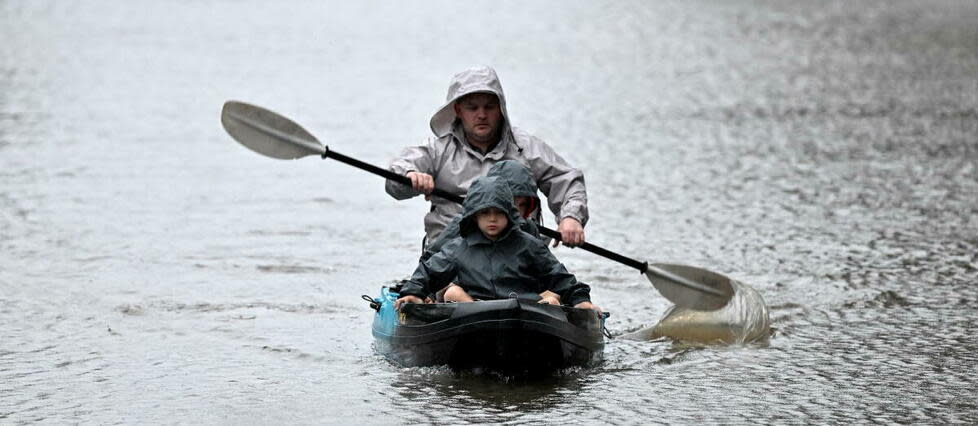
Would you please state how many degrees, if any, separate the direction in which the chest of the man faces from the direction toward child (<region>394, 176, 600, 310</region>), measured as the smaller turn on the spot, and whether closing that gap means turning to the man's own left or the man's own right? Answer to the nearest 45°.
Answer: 0° — they already face them

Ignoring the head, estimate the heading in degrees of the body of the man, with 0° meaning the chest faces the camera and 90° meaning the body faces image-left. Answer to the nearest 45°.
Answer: approximately 0°

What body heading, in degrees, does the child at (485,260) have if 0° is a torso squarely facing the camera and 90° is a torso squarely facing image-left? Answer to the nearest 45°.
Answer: approximately 0°

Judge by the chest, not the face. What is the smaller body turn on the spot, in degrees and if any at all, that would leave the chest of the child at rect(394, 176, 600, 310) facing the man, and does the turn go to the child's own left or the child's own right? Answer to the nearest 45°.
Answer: approximately 180°

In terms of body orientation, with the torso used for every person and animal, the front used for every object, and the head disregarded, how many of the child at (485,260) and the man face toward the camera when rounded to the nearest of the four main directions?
2
